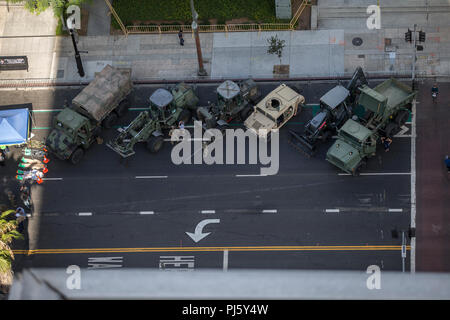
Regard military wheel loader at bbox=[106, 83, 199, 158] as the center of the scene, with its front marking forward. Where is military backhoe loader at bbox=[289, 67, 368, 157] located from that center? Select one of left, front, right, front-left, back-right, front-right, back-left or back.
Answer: back-left

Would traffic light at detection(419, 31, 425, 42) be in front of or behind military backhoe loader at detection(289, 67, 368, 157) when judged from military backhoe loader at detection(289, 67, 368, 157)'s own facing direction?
behind

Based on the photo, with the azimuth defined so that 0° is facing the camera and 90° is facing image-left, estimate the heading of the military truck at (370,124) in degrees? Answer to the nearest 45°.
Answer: approximately 45°

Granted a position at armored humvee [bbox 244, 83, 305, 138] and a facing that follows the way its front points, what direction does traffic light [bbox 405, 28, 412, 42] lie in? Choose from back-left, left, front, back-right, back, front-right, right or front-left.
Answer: back-left

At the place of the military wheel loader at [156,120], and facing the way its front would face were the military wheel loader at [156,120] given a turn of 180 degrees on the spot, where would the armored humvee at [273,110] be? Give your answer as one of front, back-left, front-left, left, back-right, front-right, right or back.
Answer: front-right

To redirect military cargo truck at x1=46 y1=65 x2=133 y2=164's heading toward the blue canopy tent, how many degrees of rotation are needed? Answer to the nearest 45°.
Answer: approximately 45° to its right

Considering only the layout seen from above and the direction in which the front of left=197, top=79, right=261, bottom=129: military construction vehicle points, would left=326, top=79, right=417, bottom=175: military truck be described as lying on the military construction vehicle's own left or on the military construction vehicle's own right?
on the military construction vehicle's own left

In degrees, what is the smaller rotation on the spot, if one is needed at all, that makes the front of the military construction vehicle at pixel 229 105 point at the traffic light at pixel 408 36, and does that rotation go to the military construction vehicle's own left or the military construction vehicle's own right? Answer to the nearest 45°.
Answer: approximately 135° to the military construction vehicle's own left
